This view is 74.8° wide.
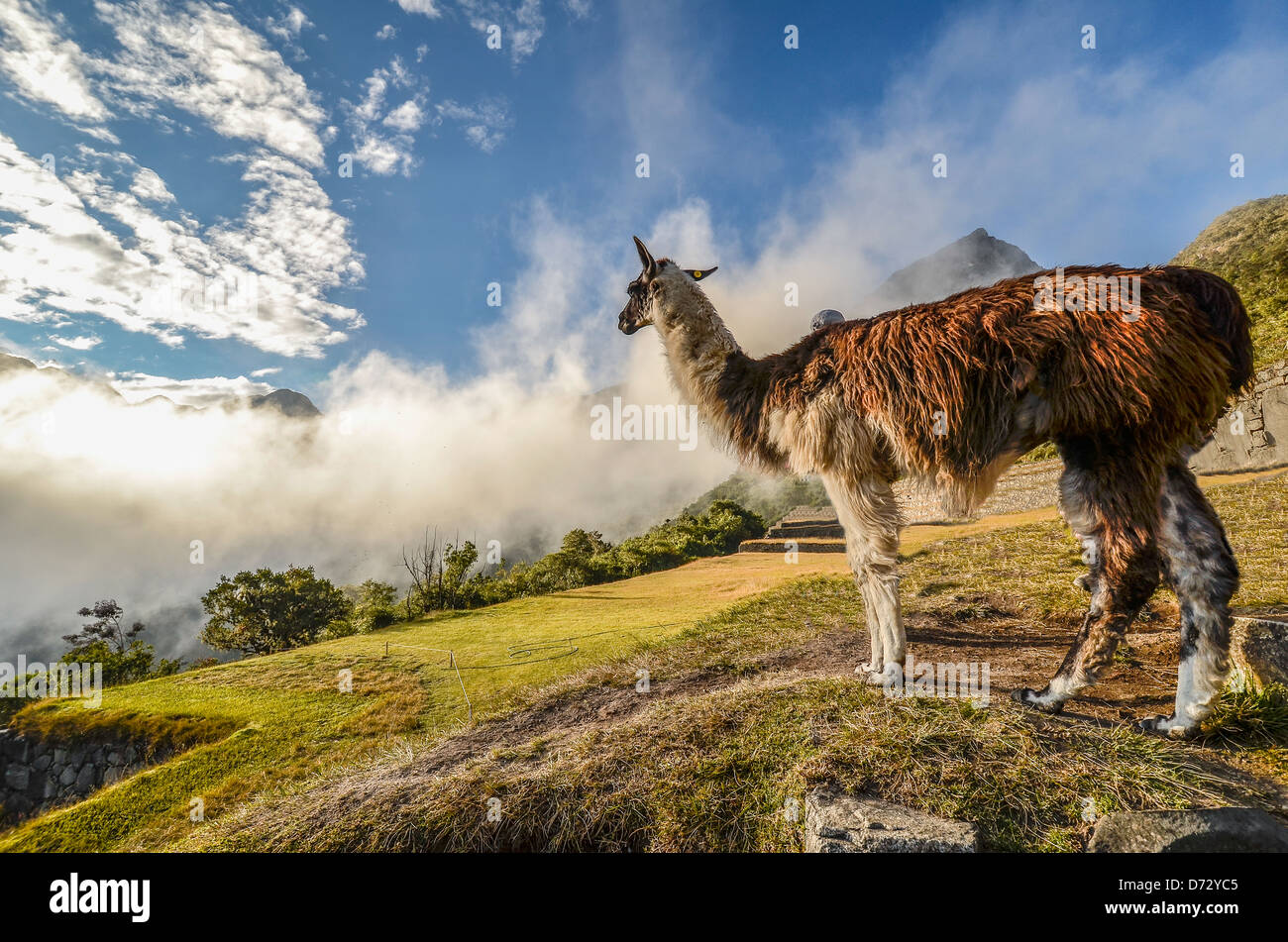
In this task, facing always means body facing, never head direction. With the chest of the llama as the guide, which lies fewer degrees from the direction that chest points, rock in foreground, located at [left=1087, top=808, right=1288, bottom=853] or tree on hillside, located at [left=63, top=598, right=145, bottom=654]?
the tree on hillside

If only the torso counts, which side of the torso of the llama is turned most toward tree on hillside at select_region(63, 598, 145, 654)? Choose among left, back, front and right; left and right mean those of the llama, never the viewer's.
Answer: front

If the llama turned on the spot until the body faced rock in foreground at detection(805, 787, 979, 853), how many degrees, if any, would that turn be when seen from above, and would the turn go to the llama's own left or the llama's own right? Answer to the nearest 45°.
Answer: approximately 45° to the llama's own left

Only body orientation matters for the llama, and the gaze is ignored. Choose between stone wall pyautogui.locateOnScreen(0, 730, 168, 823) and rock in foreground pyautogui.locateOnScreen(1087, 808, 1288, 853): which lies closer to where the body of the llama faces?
the stone wall

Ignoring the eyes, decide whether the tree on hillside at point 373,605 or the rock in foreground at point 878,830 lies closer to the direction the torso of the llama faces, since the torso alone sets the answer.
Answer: the tree on hillside

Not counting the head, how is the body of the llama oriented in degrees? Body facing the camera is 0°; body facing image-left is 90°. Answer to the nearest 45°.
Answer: approximately 90°

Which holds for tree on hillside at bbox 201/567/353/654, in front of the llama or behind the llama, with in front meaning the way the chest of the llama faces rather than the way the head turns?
in front

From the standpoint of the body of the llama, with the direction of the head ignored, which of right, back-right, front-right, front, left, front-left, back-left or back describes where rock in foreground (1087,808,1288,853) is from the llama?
left

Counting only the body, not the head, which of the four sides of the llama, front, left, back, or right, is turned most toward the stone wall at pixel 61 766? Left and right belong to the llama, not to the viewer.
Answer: front
